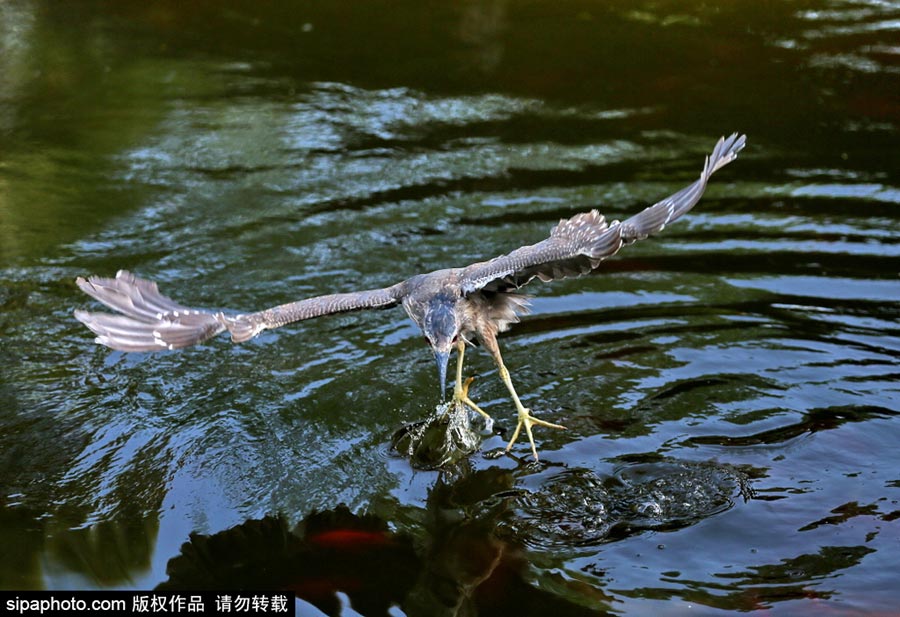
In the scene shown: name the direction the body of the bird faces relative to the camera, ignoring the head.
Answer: toward the camera
